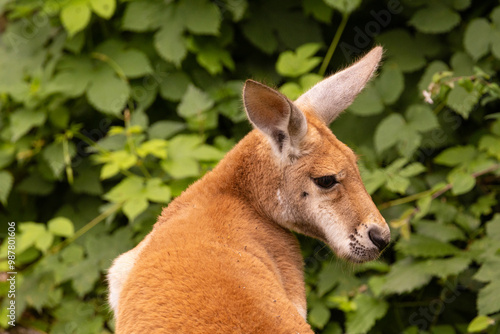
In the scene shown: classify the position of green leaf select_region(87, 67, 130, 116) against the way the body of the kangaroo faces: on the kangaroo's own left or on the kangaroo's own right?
on the kangaroo's own left

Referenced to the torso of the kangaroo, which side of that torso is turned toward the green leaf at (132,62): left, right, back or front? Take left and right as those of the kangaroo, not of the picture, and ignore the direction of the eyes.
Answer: front

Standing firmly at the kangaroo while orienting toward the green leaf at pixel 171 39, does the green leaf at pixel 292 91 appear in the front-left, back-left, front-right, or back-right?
front-right

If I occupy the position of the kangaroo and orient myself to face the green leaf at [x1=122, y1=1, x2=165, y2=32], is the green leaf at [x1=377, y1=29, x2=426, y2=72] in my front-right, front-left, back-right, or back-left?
front-right
